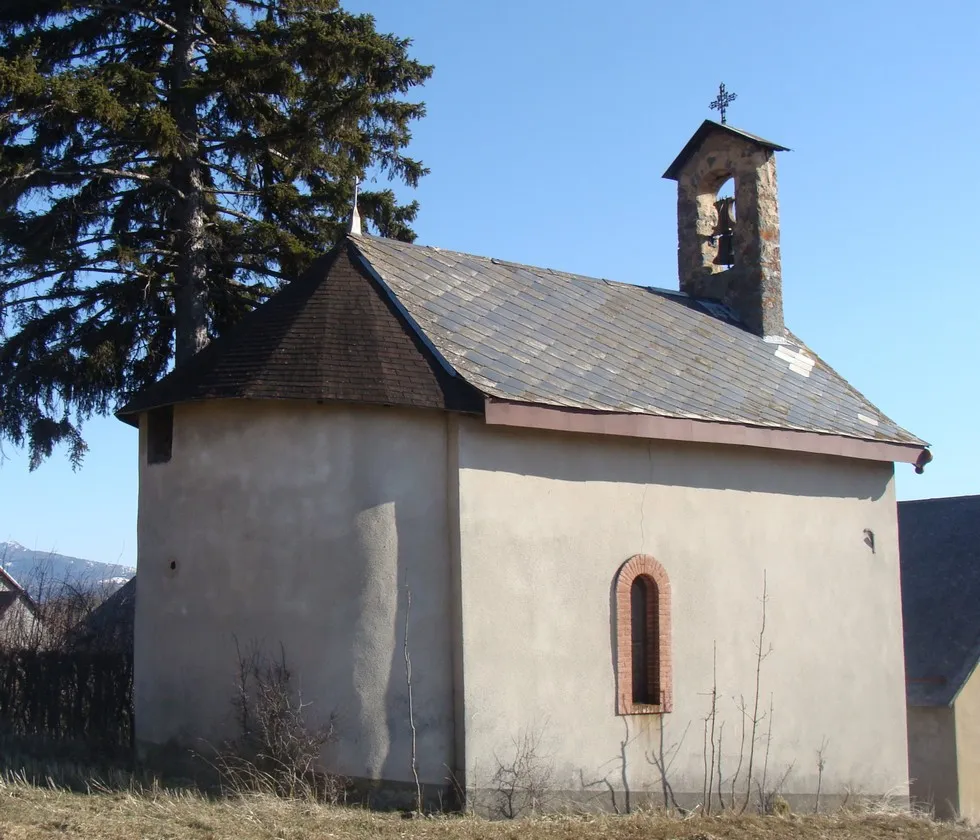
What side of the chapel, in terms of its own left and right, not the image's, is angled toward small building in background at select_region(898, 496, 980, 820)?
front

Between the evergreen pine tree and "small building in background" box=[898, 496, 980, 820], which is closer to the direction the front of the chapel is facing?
the small building in background

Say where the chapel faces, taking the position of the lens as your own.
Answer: facing away from the viewer and to the right of the viewer

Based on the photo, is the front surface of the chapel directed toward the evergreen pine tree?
no
